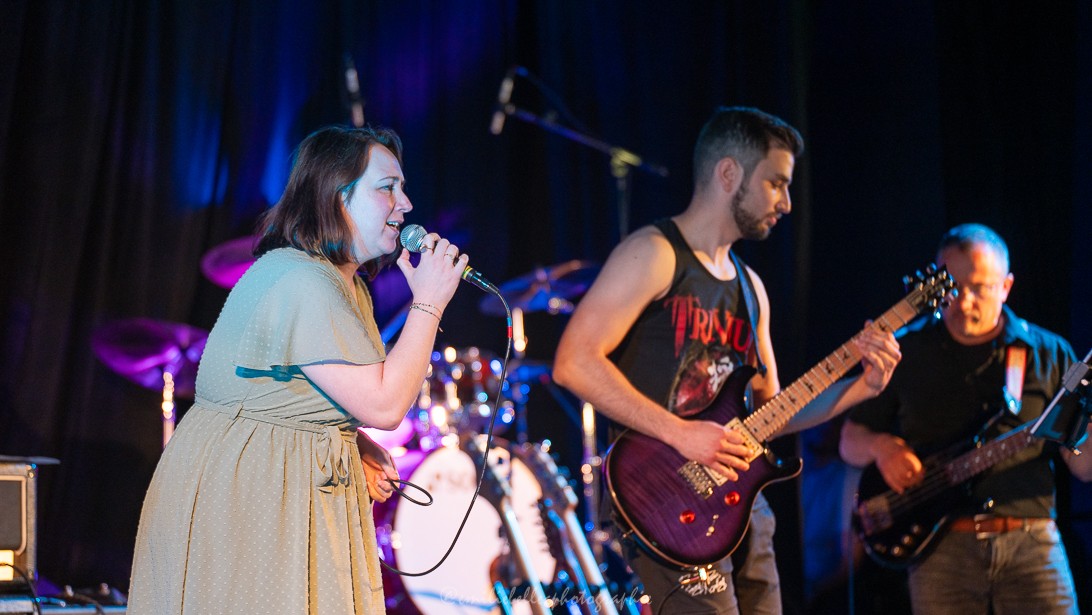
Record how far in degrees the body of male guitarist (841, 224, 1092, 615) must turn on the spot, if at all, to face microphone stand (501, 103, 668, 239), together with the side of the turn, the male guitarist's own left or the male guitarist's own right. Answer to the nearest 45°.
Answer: approximately 135° to the male guitarist's own right

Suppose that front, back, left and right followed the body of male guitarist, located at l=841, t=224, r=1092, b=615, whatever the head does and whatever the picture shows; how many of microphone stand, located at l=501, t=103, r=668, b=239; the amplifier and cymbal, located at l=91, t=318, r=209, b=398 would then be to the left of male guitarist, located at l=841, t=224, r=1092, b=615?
0

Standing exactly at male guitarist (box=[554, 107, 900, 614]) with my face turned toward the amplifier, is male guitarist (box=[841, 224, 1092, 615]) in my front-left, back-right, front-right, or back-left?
back-right

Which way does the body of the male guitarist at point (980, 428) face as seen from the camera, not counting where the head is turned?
toward the camera

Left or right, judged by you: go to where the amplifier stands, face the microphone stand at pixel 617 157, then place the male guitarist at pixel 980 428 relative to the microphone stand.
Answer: right

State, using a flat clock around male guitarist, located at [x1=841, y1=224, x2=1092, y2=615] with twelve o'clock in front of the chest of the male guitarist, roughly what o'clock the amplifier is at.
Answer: The amplifier is roughly at 2 o'clock from the male guitarist.

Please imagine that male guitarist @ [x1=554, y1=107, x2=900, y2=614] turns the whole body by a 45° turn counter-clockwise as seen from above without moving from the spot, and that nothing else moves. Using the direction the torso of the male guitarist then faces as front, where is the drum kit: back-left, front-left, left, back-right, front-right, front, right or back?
back-left

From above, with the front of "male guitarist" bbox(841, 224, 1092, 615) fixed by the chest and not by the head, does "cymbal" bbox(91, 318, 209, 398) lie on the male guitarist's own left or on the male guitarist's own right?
on the male guitarist's own right

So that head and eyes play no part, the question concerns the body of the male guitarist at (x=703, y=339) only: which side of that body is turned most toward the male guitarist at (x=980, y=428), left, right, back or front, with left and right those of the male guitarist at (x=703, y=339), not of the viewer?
left

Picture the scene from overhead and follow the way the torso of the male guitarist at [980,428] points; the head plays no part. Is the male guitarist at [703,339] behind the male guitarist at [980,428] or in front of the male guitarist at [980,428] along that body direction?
in front

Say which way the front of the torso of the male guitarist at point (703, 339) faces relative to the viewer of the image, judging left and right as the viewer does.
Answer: facing the viewer and to the right of the viewer

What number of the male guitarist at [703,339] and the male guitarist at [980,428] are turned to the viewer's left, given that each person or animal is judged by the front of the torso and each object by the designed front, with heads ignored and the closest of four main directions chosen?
0

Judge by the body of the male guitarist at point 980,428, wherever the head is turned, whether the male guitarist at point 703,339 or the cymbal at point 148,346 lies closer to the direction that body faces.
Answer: the male guitarist

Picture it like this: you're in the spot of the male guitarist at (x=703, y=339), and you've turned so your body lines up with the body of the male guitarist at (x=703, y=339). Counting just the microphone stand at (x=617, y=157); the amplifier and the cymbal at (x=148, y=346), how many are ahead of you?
0

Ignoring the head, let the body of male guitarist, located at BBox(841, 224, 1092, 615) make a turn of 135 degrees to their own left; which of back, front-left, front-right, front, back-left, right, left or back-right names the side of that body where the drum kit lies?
back-left

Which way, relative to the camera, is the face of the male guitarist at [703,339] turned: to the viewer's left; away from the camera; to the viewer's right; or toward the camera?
to the viewer's right

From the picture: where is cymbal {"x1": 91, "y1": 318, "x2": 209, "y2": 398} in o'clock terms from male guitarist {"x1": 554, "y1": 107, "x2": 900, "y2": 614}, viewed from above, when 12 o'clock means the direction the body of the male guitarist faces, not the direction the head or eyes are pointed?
The cymbal is roughly at 5 o'clock from the male guitarist.

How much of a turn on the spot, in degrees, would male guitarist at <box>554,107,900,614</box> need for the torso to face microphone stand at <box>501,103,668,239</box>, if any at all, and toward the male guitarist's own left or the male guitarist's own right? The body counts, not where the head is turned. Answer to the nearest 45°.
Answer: approximately 135° to the male guitarist's own left
